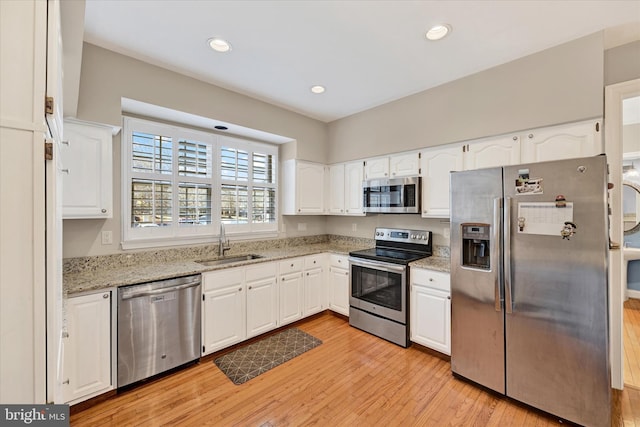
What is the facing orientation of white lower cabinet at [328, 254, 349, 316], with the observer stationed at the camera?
facing the viewer and to the left of the viewer

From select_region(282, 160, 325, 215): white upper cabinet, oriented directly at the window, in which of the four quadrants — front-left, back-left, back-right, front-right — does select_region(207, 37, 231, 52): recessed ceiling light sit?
front-left

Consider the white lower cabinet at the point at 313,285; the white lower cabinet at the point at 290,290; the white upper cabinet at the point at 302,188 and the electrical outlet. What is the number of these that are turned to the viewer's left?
0

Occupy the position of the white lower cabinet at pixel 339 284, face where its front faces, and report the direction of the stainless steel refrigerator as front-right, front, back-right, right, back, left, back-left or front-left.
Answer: left

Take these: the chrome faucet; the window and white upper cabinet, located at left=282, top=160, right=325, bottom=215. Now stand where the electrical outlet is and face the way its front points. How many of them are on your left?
3

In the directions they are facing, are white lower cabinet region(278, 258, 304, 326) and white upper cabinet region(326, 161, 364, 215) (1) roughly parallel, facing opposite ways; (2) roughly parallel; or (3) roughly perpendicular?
roughly perpendicular

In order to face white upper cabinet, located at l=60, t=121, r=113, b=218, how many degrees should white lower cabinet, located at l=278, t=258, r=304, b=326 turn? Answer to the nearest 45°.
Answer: approximately 90° to its right

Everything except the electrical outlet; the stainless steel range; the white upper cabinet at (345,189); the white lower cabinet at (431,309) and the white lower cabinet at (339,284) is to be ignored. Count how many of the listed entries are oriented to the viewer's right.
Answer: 0

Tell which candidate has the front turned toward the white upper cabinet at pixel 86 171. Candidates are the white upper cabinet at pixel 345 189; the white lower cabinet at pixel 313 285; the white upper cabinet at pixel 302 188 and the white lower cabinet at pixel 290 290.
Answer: the white upper cabinet at pixel 345 189

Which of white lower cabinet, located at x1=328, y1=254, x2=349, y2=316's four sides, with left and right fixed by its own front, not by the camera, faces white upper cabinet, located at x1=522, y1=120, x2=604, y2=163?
left

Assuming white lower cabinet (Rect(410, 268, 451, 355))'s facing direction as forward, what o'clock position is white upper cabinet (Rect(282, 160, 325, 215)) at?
The white upper cabinet is roughly at 2 o'clock from the white lower cabinet.

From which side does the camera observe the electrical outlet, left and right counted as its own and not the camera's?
front

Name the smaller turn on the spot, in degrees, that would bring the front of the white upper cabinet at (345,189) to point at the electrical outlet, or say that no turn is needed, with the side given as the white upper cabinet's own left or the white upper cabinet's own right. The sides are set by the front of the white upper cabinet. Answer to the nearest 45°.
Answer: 0° — it already faces it
